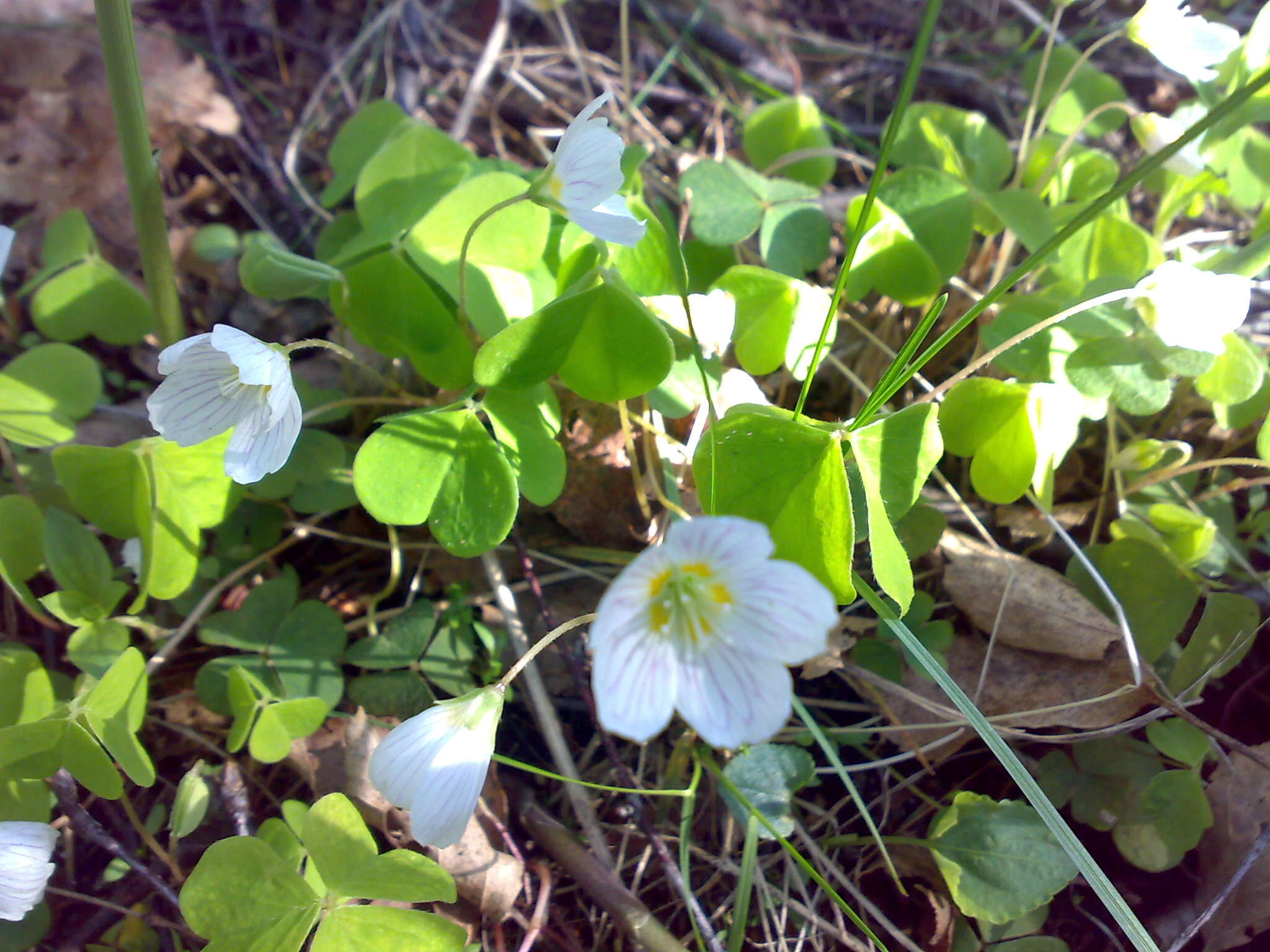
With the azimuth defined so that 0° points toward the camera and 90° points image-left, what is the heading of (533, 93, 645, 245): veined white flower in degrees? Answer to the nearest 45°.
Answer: approximately 270°

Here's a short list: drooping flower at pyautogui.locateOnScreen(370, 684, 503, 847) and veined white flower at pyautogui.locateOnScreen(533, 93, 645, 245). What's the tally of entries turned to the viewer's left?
1

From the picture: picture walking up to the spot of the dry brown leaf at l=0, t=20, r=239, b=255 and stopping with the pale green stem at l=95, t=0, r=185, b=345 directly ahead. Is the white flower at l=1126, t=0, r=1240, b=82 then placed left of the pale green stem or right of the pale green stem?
left

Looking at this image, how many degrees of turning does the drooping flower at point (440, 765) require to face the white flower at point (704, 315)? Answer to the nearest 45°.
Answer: approximately 135° to its right

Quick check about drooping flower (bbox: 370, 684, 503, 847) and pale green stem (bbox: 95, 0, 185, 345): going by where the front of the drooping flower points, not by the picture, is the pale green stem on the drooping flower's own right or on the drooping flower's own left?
on the drooping flower's own right

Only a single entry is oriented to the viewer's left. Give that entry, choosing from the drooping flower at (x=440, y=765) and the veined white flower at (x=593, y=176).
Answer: the drooping flower at (x=440, y=765)

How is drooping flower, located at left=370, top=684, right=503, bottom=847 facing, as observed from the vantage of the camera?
facing to the left of the viewer

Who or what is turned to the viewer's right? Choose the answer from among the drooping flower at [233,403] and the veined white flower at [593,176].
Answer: the veined white flower at [593,176]

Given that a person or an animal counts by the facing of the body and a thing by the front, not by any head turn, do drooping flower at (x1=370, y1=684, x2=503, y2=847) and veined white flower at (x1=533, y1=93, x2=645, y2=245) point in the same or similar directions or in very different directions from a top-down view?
very different directions
